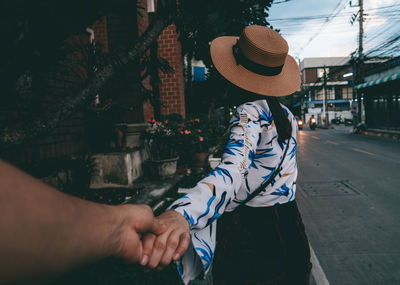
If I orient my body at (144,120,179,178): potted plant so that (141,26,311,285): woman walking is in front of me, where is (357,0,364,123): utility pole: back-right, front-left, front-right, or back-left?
back-left

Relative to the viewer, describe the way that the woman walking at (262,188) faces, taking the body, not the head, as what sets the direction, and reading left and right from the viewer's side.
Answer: facing away from the viewer and to the left of the viewer
